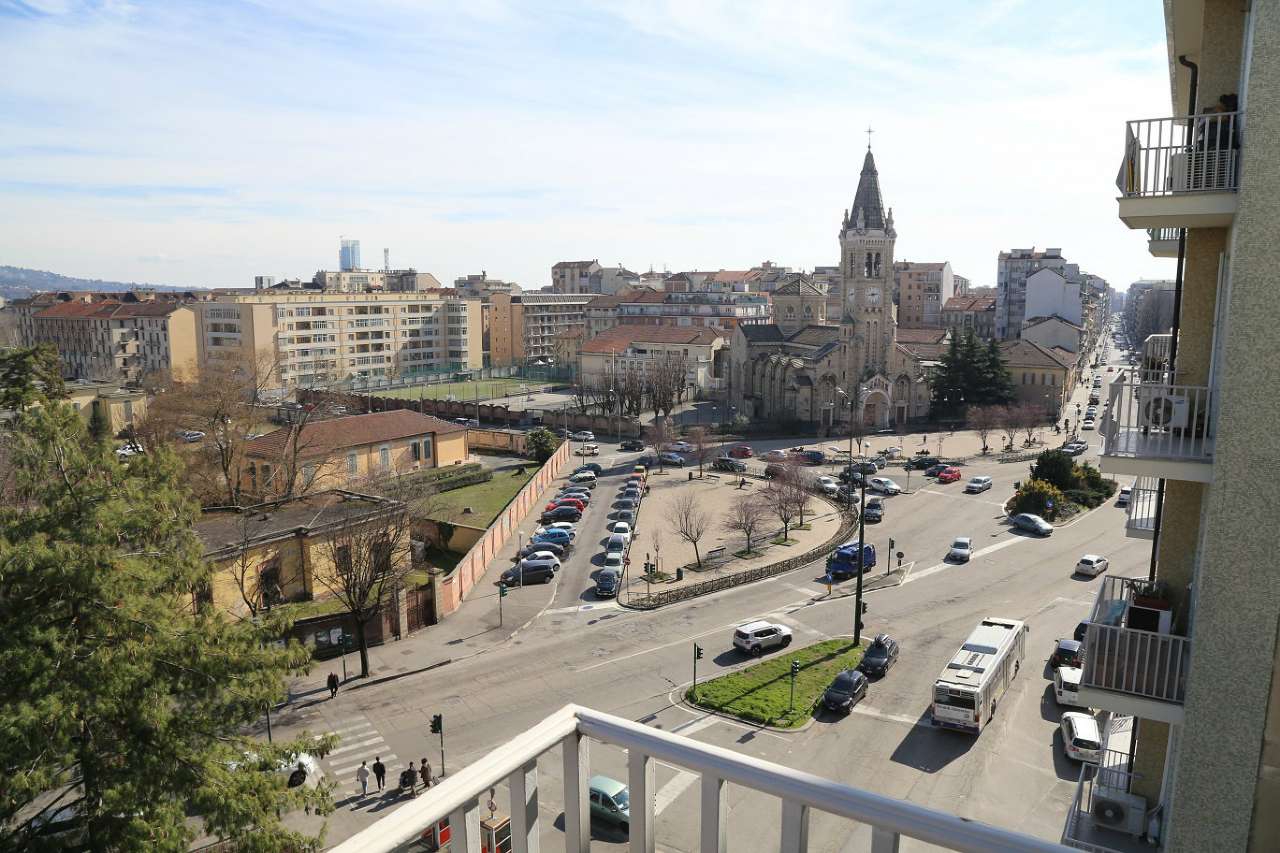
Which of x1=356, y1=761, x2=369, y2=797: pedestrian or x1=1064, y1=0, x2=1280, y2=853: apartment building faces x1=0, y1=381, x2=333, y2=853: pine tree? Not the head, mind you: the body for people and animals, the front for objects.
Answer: the apartment building

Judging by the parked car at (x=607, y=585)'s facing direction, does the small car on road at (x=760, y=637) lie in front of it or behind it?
in front

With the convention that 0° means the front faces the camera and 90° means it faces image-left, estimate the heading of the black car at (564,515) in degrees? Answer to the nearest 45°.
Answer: approximately 90°

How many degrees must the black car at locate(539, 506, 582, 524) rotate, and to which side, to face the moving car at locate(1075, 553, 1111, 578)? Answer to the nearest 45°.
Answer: approximately 135° to its left

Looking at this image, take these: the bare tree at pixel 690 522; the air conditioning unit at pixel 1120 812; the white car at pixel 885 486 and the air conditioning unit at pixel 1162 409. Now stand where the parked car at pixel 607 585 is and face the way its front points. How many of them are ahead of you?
2

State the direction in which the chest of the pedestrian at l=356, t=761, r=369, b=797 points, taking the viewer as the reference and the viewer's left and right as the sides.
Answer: facing away from the viewer

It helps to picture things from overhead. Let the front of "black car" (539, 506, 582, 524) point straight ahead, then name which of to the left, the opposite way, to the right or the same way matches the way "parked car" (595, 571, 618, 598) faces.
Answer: to the left

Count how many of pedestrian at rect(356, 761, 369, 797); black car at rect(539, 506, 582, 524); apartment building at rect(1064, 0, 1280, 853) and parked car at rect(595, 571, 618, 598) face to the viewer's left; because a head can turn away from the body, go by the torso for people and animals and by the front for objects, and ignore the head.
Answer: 2

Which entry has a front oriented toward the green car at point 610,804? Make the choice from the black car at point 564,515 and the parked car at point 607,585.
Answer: the parked car at point 607,585

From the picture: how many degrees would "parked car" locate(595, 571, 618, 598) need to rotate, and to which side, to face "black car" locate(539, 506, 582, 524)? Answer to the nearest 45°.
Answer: approximately 180°

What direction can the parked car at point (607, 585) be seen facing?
toward the camera
